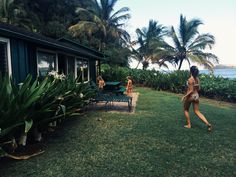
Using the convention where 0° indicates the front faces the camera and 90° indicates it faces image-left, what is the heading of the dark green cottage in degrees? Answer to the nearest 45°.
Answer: approximately 315°

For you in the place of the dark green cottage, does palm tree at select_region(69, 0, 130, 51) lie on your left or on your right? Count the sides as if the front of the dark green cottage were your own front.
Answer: on your left

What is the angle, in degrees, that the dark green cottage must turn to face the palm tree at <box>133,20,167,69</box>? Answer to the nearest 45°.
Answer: approximately 90° to its left

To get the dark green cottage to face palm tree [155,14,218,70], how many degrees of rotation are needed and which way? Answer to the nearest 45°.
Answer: approximately 90° to its left
